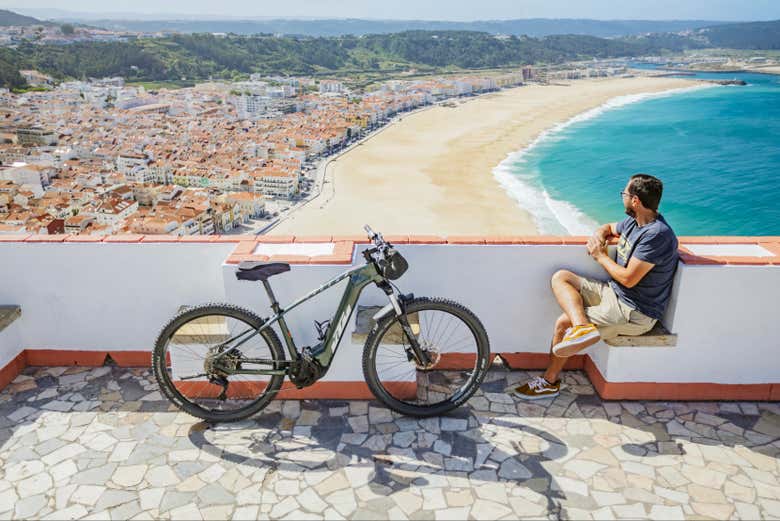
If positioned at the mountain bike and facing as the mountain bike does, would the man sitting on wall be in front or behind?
in front

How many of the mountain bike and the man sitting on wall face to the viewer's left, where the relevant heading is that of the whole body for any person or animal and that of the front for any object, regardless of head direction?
1

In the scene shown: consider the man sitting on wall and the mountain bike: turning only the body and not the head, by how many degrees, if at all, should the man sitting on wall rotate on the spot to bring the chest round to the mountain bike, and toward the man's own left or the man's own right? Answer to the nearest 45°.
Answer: approximately 45° to the man's own left

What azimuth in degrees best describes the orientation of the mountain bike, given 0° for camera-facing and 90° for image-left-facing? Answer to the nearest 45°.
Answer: approximately 270°

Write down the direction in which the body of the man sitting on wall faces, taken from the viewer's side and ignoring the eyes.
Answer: to the viewer's left

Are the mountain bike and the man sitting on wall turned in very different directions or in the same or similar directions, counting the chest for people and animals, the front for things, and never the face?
very different directions
